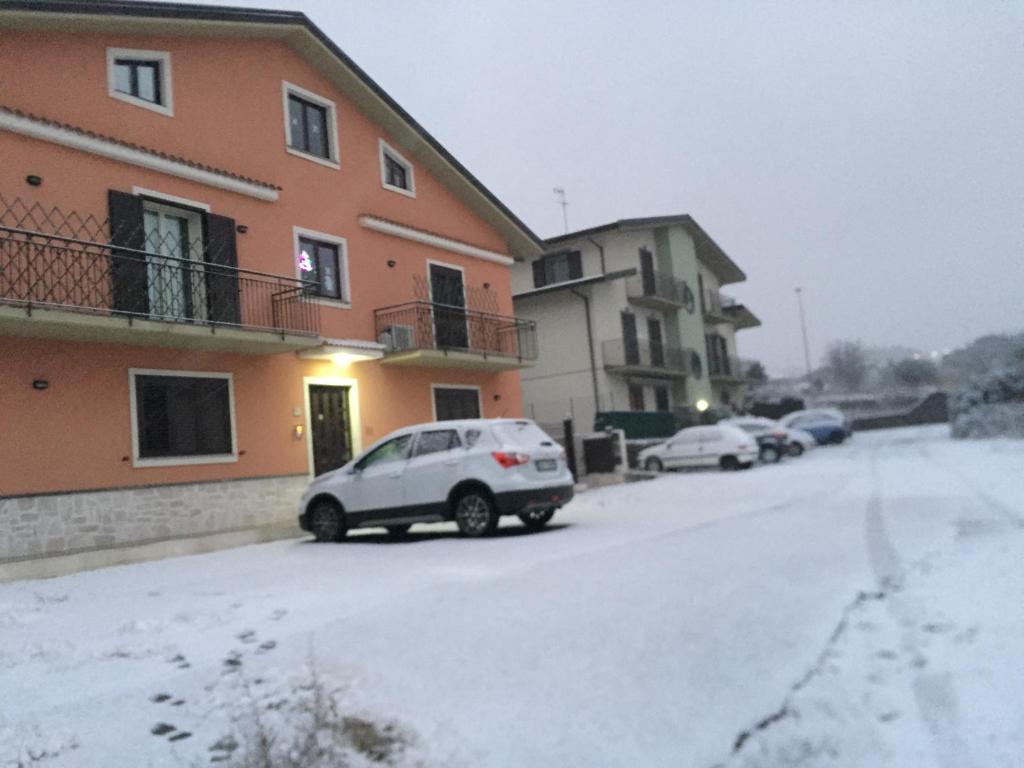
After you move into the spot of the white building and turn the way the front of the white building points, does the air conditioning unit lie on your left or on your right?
on your right

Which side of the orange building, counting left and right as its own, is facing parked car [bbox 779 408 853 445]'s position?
left

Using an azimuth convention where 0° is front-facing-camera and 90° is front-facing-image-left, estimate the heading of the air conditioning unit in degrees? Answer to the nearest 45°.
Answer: approximately 315°

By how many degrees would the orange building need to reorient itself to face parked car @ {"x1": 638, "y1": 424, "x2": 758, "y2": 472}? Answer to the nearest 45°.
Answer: approximately 90° to its left

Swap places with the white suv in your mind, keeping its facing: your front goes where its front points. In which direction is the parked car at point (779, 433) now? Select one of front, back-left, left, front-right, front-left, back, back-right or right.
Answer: right

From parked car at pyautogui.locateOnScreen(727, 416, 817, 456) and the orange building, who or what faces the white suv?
the orange building

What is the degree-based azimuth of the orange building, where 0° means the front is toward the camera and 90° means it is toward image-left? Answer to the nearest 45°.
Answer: approximately 315°
